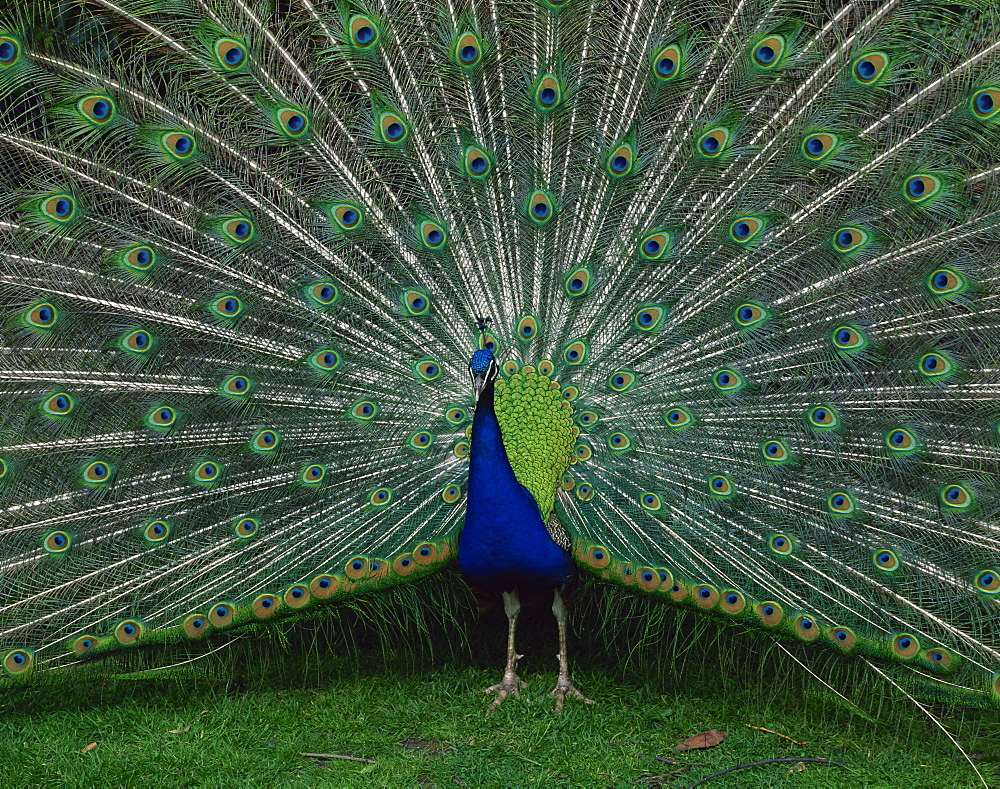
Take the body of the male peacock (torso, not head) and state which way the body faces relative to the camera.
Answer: toward the camera
